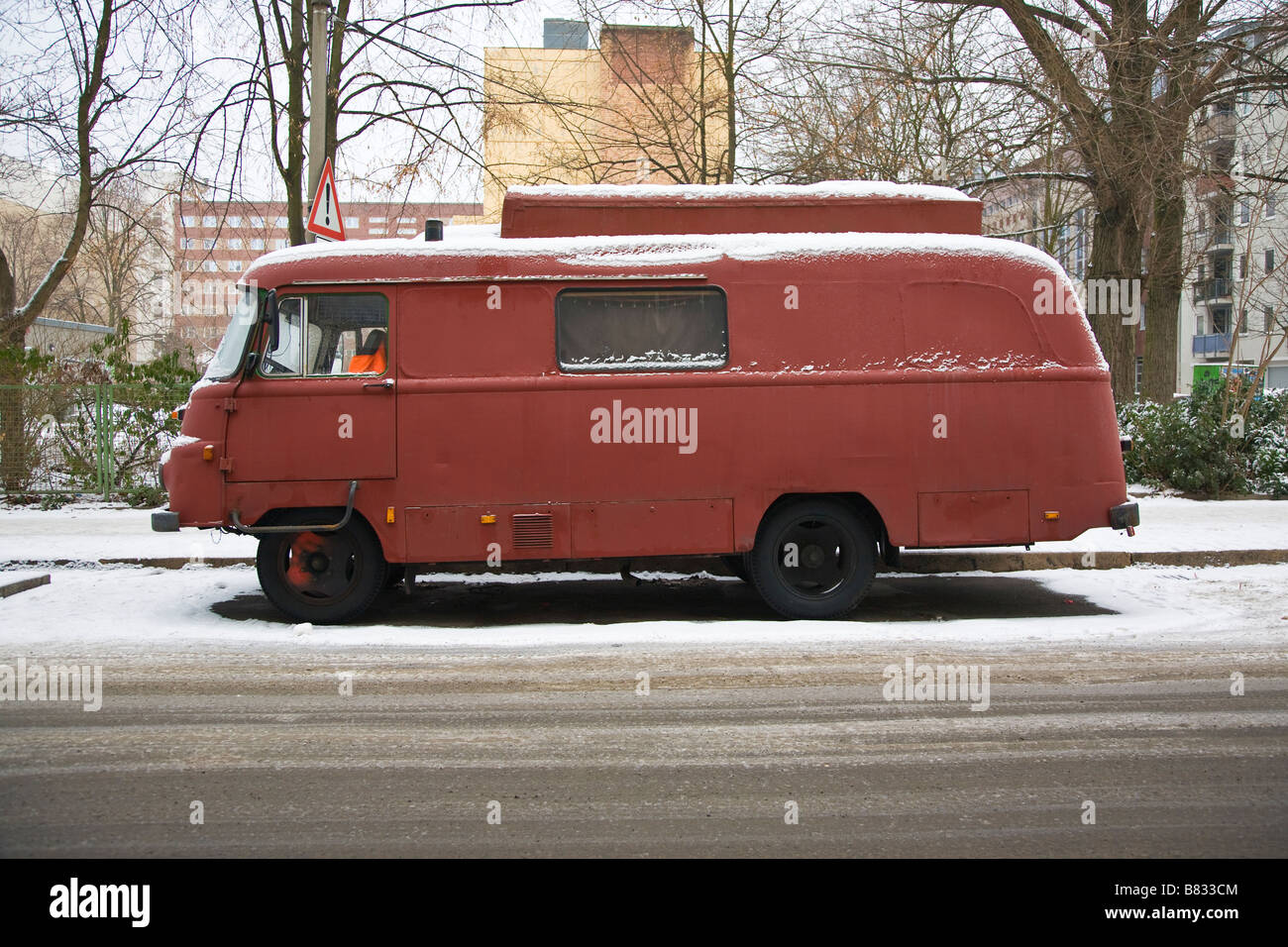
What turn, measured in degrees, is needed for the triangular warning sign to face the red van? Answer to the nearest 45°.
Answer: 0° — it already faces it

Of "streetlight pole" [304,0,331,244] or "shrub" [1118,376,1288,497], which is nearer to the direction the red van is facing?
the streetlight pole

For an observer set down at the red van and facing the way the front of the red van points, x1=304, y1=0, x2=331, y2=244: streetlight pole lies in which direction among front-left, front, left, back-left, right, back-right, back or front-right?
front-right

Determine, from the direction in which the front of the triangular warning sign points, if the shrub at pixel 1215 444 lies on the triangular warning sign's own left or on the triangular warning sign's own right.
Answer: on the triangular warning sign's own left

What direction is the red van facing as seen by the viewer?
to the viewer's left

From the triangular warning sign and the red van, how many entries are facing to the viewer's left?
1

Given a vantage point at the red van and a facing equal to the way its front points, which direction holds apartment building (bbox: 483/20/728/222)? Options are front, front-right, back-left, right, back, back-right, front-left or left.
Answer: right

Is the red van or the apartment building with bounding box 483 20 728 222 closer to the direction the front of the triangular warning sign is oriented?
the red van

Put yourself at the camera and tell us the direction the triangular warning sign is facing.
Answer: facing the viewer and to the right of the viewer
